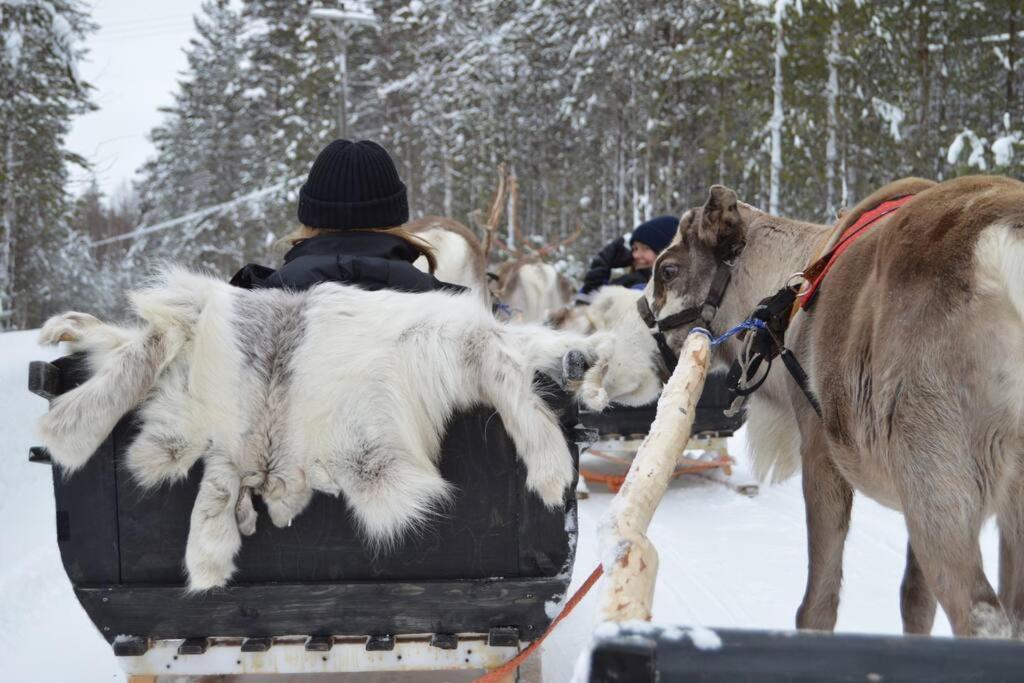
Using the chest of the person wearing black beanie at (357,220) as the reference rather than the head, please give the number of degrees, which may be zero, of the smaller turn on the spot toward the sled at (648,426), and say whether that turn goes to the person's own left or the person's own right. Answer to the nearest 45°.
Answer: approximately 45° to the person's own right

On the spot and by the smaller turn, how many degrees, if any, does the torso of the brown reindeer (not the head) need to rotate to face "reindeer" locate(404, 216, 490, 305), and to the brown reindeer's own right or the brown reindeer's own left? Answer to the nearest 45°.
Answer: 0° — it already faces it

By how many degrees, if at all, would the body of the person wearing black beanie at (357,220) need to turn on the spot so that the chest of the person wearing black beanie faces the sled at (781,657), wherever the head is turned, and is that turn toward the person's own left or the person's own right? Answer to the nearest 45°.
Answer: approximately 180°

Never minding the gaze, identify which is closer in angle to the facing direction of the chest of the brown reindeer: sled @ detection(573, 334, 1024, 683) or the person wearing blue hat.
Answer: the person wearing blue hat

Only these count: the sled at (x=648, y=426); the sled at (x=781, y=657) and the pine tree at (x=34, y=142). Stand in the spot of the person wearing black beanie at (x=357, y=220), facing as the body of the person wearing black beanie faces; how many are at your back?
1

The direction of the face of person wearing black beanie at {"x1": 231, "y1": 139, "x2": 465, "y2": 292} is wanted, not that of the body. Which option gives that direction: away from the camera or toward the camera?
away from the camera

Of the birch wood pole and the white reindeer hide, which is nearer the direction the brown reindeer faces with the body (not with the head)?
the white reindeer hide

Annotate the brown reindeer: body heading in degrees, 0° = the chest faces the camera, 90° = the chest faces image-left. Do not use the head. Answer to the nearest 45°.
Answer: approximately 135°

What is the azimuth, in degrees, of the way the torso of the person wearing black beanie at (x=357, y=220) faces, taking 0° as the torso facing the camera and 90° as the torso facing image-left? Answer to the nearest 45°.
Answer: approximately 180°

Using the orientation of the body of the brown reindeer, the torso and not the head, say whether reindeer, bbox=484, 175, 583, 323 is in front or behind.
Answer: in front

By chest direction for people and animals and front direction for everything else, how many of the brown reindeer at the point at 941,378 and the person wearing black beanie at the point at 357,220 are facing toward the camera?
0

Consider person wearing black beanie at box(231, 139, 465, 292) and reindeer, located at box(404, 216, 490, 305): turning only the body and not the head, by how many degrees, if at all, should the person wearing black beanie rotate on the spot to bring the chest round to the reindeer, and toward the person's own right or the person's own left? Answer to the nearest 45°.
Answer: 0° — they already face it

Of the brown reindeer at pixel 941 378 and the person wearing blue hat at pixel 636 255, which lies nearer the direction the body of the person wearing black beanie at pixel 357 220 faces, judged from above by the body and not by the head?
the person wearing blue hat
